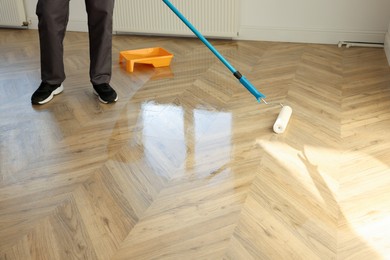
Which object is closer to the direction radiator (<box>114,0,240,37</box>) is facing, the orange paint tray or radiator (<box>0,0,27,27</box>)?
the orange paint tray

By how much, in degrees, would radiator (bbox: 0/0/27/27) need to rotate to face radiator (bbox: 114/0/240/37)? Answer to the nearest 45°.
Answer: approximately 45° to its left

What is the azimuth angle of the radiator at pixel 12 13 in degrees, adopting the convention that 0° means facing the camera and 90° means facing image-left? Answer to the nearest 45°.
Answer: approximately 0°

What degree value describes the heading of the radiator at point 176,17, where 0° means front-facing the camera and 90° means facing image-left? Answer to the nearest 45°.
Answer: approximately 0°

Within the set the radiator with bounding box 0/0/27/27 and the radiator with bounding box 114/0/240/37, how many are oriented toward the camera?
2

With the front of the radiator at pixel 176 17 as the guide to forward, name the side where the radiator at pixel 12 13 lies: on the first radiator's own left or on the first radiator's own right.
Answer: on the first radiator's own right
